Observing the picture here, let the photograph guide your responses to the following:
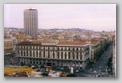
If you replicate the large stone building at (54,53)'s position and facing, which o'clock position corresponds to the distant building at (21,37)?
The distant building is roughly at 5 o'clock from the large stone building.

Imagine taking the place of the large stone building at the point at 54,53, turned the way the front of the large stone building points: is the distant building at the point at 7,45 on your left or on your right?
on your right

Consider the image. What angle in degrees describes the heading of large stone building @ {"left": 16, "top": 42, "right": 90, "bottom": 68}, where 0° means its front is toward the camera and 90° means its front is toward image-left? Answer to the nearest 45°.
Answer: approximately 0°
